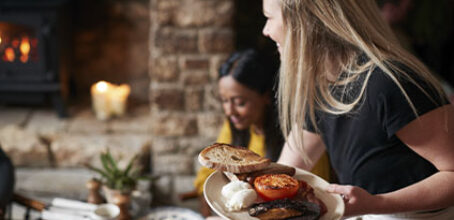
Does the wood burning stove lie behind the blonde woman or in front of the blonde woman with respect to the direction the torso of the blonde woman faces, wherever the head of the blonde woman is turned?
in front

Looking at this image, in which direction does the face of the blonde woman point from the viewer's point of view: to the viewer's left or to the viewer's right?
to the viewer's left

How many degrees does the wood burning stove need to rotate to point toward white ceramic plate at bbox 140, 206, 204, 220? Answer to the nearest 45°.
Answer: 0° — it already faces it

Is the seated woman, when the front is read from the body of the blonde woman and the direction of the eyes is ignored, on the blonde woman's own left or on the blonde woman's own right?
on the blonde woman's own right

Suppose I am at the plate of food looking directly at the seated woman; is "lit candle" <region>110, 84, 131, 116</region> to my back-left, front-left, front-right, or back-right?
front-left

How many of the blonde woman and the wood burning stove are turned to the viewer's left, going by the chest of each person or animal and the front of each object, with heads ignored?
1

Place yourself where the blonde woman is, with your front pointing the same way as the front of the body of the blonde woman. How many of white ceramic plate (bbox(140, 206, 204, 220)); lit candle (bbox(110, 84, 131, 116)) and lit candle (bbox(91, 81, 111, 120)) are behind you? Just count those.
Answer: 0

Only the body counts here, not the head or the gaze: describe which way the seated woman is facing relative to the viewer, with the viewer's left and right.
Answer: facing the viewer and to the left of the viewer

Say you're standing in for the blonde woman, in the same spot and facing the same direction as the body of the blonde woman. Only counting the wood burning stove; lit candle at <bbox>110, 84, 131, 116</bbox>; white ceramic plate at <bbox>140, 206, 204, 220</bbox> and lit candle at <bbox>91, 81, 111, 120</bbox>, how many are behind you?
0

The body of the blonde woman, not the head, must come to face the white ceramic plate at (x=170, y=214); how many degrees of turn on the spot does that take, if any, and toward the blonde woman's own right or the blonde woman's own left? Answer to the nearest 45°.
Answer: approximately 45° to the blonde woman's own right

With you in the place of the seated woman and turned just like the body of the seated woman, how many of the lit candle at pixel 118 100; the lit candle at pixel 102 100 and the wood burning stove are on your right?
3

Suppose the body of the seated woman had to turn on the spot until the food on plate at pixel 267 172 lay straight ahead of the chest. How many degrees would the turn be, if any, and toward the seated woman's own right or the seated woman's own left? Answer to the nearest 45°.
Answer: approximately 45° to the seated woman's own left

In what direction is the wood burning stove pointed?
toward the camera

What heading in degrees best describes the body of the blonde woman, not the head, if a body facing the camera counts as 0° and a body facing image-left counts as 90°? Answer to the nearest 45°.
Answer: approximately 90°

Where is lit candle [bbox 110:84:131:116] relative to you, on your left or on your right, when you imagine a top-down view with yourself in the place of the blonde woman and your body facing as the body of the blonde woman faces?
on your right
